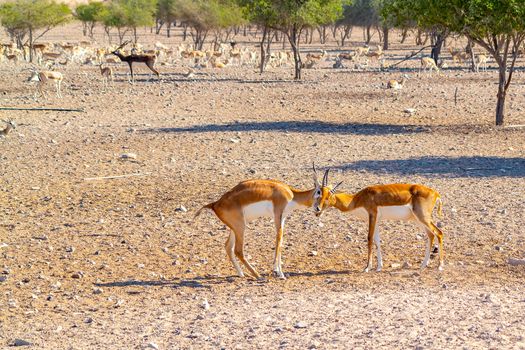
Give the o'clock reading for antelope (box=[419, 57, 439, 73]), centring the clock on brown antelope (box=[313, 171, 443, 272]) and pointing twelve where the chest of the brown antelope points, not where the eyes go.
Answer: The antelope is roughly at 3 o'clock from the brown antelope.

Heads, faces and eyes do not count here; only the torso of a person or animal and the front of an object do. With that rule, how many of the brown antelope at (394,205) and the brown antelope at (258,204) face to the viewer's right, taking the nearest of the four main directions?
1

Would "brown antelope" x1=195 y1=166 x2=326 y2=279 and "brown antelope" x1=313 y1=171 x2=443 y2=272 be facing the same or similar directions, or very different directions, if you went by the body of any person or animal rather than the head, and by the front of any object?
very different directions

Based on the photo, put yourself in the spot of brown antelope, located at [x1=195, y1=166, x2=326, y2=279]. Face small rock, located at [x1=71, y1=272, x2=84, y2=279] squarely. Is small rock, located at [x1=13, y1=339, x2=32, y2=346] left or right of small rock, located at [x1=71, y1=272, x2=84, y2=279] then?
left

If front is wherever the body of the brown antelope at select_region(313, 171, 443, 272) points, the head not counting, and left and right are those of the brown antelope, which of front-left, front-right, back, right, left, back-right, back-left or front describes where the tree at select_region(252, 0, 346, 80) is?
right

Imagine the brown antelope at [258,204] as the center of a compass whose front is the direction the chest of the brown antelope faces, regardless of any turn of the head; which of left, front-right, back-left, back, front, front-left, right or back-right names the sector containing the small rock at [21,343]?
back-right

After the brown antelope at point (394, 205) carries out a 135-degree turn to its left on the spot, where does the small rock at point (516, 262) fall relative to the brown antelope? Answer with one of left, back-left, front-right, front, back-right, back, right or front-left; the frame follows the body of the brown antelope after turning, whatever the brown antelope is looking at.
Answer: front-left

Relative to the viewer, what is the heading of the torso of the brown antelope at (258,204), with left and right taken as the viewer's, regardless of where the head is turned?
facing to the right of the viewer

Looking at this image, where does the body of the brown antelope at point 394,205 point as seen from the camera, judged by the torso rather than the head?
to the viewer's left

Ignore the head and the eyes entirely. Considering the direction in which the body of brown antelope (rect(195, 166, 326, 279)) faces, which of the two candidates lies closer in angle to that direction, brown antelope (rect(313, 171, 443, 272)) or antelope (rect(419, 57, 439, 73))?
the brown antelope

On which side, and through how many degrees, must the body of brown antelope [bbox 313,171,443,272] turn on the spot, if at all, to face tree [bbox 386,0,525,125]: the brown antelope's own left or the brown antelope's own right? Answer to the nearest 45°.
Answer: approximately 90° to the brown antelope's own right

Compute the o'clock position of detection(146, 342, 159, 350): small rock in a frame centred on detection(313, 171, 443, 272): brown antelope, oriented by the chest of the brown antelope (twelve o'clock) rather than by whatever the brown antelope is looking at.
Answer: The small rock is roughly at 10 o'clock from the brown antelope.

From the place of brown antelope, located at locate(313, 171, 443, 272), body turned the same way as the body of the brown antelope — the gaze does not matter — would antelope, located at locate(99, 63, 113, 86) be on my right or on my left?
on my right

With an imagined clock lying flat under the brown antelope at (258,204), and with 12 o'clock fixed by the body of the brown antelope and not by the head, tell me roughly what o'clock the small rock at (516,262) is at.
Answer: The small rock is roughly at 12 o'clock from the brown antelope.

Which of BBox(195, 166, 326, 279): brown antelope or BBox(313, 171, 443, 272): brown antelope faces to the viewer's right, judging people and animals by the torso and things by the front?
BBox(195, 166, 326, 279): brown antelope

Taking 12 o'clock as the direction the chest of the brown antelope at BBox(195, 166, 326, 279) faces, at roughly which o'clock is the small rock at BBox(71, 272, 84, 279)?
The small rock is roughly at 6 o'clock from the brown antelope.
